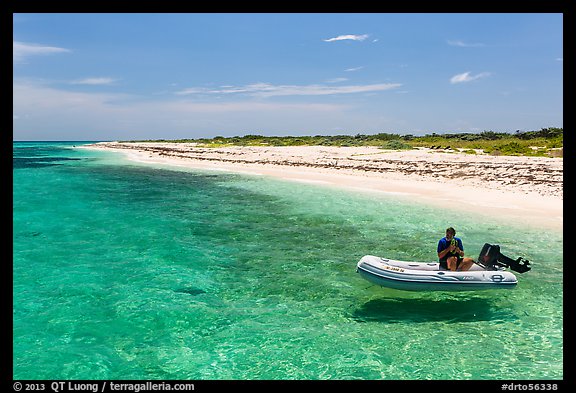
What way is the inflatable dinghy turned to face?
to the viewer's left
